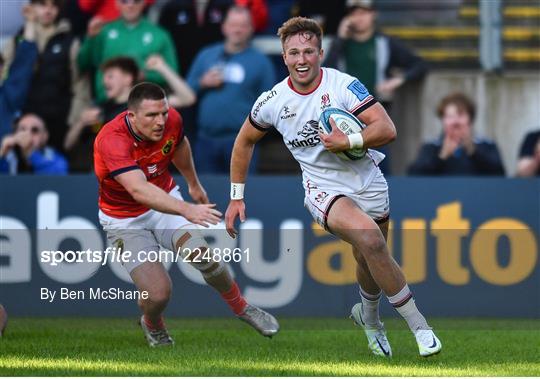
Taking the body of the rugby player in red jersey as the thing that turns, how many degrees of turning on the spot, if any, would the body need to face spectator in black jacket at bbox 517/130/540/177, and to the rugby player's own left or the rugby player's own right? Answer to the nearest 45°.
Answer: approximately 90° to the rugby player's own left

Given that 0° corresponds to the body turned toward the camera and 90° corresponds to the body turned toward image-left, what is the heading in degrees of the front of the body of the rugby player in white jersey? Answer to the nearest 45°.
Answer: approximately 0°

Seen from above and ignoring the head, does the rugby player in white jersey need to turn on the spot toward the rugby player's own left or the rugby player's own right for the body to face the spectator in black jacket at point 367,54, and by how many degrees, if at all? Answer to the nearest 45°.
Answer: approximately 180°

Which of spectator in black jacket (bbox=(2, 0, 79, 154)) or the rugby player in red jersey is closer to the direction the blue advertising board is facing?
the rugby player in red jersey

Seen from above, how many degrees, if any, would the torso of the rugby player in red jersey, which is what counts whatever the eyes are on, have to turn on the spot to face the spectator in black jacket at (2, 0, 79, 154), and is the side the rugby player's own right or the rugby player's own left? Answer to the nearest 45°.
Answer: approximately 135° to the rugby player's own left

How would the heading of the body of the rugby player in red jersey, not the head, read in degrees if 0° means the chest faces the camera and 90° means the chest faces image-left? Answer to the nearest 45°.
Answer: approximately 315°

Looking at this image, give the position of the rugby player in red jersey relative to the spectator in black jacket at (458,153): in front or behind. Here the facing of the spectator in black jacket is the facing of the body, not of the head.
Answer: in front

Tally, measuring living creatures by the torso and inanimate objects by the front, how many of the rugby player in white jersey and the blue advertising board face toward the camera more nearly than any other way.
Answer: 2

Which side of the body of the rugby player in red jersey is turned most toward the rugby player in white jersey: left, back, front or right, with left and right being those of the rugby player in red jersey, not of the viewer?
front

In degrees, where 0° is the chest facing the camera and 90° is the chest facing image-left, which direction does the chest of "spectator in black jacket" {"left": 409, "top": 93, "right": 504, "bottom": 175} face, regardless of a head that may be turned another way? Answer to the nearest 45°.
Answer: approximately 0°
